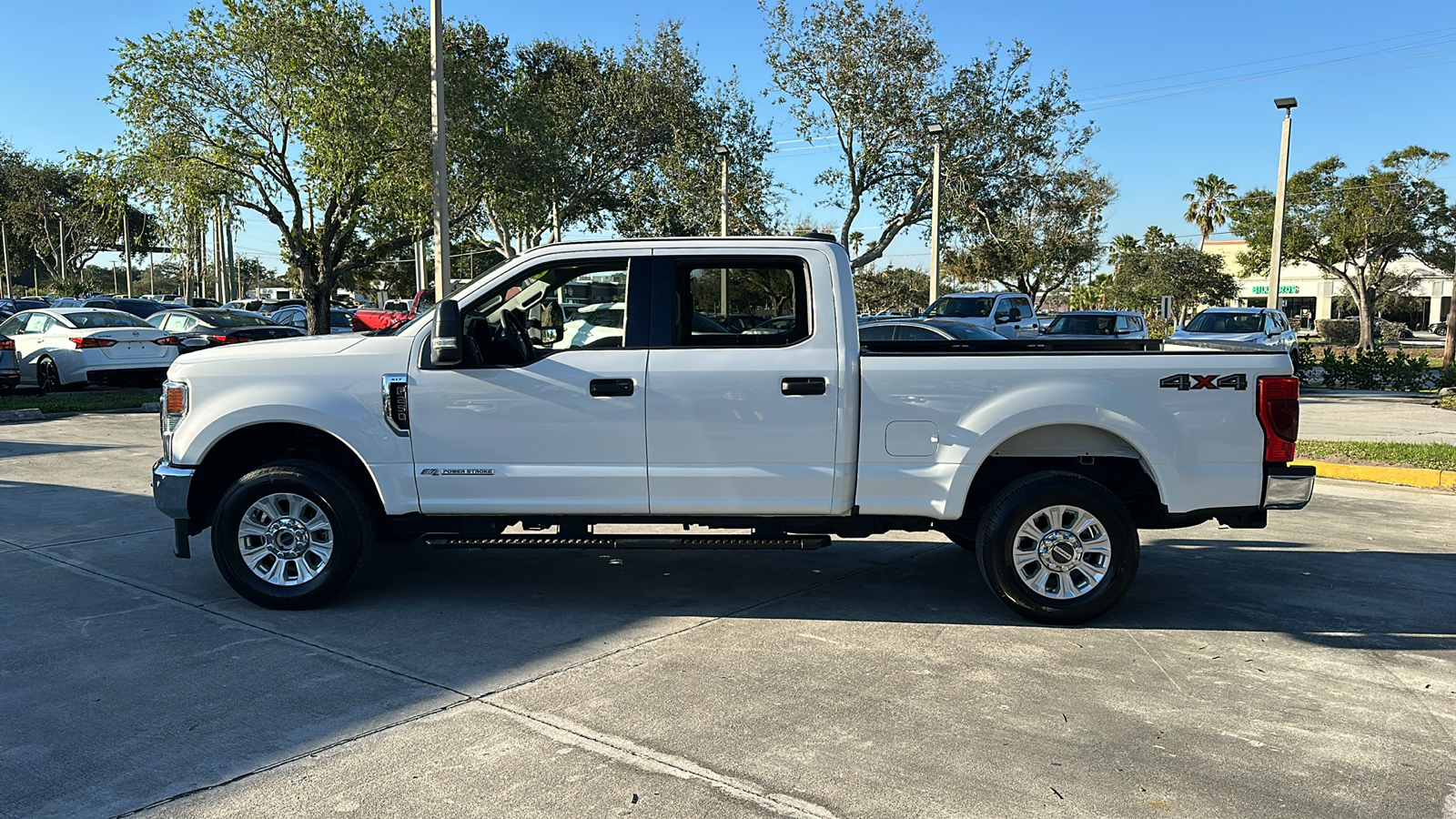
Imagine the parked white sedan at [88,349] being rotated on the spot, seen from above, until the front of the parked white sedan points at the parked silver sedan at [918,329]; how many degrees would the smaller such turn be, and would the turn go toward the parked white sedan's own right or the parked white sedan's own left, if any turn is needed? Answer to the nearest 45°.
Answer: approximately 180°

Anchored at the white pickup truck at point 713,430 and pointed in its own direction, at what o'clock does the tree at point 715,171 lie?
The tree is roughly at 3 o'clock from the white pickup truck.

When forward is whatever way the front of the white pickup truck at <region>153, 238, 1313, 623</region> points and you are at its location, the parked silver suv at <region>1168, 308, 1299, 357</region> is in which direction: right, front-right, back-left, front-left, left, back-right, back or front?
back-right

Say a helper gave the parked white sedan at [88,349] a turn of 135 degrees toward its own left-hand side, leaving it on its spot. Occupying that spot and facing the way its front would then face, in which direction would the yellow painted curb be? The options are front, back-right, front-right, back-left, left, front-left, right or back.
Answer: front-left

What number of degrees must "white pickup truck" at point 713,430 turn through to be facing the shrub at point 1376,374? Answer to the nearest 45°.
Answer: approximately 135° to its right

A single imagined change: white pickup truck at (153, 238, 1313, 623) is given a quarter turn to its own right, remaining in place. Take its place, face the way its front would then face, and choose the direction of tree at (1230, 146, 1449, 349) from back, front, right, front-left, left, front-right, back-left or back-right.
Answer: front-right

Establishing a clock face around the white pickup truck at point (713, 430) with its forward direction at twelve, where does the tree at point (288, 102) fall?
The tree is roughly at 2 o'clock from the white pickup truck.

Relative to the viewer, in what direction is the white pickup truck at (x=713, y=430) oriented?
to the viewer's left

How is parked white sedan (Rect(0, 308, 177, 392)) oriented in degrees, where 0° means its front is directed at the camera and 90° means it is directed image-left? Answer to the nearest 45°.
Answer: approximately 135°

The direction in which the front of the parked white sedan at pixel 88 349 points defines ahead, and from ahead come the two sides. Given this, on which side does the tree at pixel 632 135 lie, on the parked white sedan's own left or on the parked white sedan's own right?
on the parked white sedan's own right
